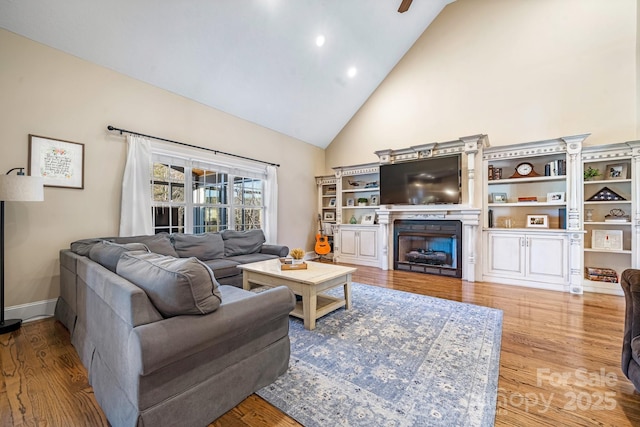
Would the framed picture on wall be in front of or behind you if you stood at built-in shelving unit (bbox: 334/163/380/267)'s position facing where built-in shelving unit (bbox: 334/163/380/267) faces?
in front

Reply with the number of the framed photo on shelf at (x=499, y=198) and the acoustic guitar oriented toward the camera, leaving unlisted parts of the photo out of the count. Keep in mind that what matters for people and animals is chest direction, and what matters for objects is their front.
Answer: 2

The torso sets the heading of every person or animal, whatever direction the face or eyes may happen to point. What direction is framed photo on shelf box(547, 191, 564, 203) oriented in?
toward the camera

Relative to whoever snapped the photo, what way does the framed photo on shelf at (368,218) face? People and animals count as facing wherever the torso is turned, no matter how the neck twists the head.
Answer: facing the viewer

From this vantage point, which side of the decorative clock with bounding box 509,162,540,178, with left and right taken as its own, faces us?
front

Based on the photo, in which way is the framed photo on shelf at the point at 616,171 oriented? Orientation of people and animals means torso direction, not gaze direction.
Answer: toward the camera

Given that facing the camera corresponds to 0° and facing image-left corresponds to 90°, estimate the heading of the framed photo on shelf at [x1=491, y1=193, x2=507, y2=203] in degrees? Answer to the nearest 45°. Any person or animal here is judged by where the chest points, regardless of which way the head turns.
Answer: approximately 0°

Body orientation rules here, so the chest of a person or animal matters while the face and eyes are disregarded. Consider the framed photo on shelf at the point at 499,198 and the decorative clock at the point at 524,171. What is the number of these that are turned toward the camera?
2

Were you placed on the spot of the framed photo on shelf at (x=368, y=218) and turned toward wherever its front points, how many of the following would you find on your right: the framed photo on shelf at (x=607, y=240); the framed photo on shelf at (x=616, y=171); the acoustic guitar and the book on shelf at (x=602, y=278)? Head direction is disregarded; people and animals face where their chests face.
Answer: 1

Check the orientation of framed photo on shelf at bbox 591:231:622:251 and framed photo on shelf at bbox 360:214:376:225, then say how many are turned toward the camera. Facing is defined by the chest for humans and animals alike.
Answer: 2

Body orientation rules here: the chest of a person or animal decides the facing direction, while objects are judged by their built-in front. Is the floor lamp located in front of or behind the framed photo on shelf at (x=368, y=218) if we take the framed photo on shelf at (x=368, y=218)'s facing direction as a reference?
in front
